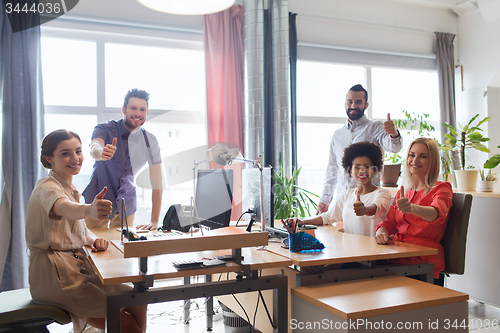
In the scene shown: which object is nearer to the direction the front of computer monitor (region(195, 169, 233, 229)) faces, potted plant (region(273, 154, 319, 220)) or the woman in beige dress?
the woman in beige dress

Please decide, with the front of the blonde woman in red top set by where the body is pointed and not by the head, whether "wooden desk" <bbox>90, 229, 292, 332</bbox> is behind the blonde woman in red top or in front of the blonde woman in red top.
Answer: in front

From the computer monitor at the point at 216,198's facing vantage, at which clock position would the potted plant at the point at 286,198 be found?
The potted plant is roughly at 5 o'clock from the computer monitor.

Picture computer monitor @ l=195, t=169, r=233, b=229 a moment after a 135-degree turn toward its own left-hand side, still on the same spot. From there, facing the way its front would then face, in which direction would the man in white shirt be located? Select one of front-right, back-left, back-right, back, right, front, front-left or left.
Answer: front-left

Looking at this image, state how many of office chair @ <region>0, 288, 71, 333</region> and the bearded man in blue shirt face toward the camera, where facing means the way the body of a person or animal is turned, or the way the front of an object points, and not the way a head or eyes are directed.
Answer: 1

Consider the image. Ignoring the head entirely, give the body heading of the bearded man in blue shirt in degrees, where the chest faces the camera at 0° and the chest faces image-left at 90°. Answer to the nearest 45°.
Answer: approximately 0°

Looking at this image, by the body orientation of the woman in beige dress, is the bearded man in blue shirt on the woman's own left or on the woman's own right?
on the woman's own left

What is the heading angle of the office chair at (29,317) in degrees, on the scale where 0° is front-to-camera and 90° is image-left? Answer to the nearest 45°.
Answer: approximately 270°

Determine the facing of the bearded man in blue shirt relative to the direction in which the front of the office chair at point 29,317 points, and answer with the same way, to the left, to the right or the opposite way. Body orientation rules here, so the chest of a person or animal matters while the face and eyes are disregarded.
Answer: to the right

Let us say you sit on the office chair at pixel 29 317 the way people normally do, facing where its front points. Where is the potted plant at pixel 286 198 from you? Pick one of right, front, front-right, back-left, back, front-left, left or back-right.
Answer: front-left

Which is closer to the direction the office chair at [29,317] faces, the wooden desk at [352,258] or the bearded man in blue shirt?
the wooden desk
